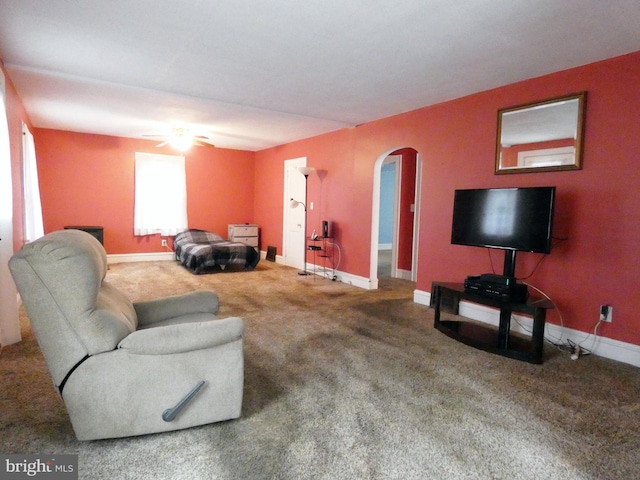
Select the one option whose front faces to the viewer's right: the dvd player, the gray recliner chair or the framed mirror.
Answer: the gray recliner chair

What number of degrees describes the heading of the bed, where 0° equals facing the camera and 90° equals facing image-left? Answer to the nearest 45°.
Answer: approximately 315°

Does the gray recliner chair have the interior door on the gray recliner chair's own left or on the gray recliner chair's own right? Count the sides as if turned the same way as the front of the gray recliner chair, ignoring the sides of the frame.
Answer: on the gray recliner chair's own left

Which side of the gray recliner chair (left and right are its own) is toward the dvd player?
front

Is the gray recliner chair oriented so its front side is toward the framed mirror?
yes

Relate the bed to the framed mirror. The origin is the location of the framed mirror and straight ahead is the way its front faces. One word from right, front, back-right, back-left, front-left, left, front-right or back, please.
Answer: front-right

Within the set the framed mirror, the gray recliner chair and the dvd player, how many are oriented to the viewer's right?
1

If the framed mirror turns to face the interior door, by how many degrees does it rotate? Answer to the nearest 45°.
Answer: approximately 90° to its right

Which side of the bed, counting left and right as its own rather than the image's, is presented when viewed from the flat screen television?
front

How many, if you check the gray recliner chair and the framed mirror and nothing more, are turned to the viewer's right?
1

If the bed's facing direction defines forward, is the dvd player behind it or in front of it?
in front

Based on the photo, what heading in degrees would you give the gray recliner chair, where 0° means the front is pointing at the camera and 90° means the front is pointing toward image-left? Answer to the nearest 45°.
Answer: approximately 270°

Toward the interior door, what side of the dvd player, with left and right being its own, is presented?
right

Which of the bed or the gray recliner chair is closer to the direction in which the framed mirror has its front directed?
the gray recliner chair
